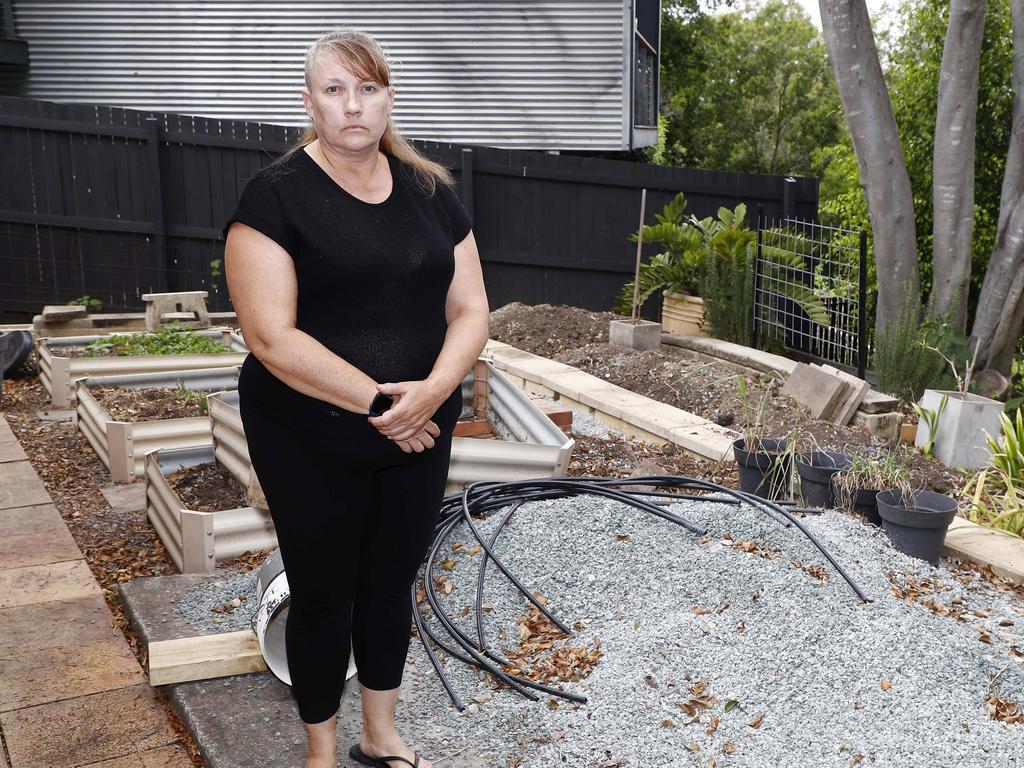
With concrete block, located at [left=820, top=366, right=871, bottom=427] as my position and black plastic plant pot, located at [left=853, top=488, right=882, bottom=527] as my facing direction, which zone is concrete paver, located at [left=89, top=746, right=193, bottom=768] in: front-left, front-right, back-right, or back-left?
front-right

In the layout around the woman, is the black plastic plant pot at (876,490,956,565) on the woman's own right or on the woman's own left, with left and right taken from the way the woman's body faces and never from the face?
on the woman's own left

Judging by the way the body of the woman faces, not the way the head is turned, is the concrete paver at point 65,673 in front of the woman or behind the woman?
behind

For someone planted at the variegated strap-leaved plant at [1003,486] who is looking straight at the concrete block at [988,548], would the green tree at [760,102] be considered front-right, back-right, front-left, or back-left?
back-right

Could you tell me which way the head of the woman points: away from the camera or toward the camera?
toward the camera

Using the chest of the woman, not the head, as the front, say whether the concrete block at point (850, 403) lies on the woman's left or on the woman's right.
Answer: on the woman's left

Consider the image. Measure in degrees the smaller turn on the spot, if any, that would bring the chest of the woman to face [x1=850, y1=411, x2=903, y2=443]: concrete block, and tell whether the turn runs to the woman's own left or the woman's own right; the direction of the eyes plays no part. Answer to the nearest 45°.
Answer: approximately 90° to the woman's own left

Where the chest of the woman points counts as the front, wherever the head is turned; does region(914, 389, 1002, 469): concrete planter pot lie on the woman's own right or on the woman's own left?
on the woman's own left

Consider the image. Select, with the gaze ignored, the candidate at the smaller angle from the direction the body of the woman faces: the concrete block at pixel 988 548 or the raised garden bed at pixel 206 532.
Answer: the concrete block

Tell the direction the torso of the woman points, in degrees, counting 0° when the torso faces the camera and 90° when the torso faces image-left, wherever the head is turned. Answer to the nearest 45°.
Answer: approximately 315°
